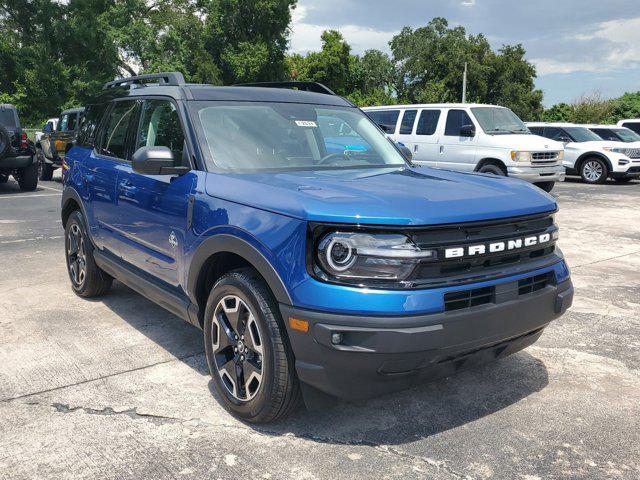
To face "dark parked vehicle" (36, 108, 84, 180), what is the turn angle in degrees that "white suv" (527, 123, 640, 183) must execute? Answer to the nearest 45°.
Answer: approximately 90° to its right

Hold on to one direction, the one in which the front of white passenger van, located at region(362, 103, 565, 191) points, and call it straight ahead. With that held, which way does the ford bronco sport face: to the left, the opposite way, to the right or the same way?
the same way

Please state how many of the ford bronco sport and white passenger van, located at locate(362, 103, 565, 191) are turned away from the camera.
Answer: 0

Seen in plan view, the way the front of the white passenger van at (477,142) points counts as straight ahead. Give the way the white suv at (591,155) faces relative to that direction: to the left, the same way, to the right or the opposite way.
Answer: the same way

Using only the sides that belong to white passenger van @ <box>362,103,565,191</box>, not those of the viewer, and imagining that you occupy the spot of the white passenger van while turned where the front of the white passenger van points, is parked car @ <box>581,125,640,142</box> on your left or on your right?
on your left

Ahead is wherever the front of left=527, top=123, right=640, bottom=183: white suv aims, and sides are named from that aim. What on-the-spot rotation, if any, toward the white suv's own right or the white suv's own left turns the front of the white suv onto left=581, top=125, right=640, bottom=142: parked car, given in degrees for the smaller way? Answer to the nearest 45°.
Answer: approximately 90° to the white suv's own left

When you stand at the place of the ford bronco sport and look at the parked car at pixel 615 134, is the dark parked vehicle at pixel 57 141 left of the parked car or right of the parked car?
left

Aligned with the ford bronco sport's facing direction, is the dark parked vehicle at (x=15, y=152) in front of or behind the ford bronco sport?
behind

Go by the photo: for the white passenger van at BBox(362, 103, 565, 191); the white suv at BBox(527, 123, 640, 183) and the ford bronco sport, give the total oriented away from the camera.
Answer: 0

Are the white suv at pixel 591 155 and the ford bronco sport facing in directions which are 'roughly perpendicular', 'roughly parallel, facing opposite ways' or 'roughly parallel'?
roughly parallel

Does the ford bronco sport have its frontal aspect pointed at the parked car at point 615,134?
no

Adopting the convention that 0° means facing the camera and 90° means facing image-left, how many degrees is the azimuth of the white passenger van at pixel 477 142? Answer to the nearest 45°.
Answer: approximately 315°

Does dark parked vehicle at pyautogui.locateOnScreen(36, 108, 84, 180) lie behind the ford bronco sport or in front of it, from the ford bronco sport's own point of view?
behind

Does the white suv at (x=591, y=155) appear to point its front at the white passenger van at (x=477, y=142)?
no

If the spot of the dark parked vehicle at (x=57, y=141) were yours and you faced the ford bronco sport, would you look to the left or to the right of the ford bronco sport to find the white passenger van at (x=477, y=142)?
left

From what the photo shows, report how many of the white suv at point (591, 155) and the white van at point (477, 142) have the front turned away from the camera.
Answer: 0

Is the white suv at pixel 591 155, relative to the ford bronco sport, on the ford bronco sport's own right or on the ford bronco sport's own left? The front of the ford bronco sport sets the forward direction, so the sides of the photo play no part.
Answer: on the ford bronco sport's own left

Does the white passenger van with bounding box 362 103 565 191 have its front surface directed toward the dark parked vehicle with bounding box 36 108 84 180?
no
